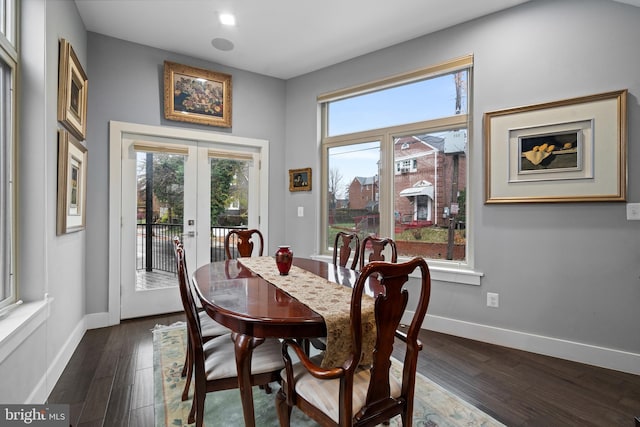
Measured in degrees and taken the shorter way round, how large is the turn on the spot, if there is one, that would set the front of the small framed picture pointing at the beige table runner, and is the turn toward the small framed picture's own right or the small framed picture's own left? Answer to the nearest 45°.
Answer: approximately 45° to the small framed picture's own left

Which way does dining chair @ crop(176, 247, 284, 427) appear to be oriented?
to the viewer's right

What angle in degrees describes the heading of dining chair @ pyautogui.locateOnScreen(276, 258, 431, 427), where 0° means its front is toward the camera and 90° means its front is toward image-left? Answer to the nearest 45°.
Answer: approximately 135°

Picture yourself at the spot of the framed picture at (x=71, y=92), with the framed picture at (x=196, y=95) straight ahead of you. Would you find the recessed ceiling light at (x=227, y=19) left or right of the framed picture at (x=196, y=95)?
right

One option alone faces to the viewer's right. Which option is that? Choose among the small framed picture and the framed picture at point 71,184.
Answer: the framed picture

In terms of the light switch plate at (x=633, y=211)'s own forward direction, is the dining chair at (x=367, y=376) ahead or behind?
ahead

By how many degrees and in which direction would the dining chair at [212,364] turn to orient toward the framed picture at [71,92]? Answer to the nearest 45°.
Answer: approximately 135° to its left

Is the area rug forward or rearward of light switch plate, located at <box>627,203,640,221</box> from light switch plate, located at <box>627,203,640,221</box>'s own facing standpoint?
forward

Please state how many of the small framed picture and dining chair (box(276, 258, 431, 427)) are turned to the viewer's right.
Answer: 0

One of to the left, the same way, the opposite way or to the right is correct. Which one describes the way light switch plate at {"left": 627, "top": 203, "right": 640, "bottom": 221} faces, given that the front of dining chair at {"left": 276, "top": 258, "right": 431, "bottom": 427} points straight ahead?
to the left

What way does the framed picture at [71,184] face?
to the viewer's right

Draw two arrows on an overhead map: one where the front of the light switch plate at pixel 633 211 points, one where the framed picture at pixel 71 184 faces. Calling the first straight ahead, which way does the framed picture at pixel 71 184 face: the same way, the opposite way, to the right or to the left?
the opposite way

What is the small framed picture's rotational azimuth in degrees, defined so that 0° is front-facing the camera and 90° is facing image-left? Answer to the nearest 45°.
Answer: approximately 45°
